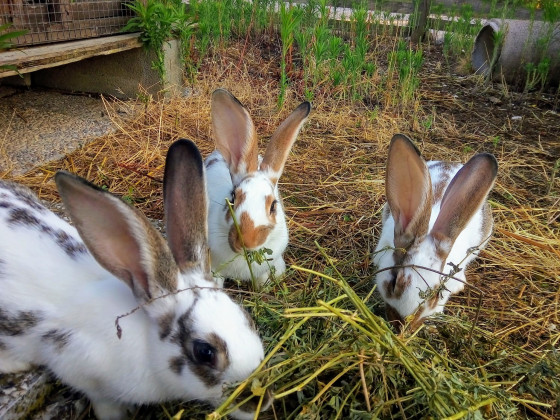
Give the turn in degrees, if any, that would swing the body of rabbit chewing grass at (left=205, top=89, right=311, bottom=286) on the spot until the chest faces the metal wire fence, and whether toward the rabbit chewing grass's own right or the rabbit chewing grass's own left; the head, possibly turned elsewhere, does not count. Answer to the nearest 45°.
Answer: approximately 135° to the rabbit chewing grass's own right

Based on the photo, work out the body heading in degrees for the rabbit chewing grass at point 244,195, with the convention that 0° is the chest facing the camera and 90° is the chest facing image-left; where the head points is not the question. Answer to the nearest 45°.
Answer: approximately 0°

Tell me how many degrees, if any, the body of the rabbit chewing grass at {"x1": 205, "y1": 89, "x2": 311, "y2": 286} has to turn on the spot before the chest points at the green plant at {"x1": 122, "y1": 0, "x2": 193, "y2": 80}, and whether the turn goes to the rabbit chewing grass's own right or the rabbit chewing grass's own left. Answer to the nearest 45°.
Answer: approximately 180°

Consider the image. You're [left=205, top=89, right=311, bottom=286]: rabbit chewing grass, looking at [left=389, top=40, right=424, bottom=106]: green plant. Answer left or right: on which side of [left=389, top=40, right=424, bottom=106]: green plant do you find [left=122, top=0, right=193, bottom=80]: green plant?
left

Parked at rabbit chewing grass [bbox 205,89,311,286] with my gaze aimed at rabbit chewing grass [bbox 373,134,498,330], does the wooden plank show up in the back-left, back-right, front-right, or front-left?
back-left

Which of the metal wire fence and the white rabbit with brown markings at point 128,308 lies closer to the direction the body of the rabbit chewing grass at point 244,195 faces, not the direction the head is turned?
the white rabbit with brown markings

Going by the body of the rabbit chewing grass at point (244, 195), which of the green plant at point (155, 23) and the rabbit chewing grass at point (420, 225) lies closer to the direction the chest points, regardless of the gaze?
the rabbit chewing grass

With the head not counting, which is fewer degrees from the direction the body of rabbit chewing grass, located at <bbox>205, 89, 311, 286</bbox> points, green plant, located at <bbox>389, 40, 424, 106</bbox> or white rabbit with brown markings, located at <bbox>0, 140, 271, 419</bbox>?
the white rabbit with brown markings

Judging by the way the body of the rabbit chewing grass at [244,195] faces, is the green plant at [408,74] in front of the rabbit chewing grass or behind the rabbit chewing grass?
behind
